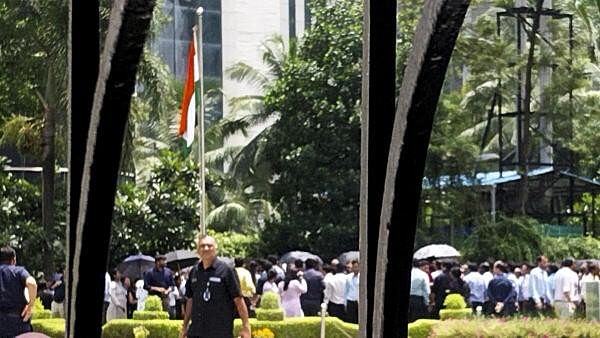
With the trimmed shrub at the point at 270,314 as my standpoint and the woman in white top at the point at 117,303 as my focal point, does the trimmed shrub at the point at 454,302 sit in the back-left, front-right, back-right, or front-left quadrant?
back-right

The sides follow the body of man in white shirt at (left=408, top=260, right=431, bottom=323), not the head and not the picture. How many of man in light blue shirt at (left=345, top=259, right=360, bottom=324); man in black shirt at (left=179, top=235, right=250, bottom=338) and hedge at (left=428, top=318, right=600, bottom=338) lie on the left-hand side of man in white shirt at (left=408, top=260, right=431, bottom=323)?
1
